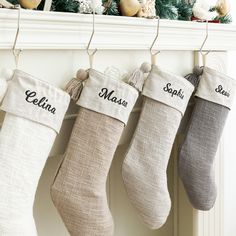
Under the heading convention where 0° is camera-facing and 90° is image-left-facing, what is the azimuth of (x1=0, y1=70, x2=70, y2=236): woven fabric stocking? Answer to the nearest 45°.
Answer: approximately 0°

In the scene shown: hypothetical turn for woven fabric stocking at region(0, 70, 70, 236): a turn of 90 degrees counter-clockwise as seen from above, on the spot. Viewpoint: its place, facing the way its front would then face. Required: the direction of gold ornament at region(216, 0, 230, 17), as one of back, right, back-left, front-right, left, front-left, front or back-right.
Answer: front-left

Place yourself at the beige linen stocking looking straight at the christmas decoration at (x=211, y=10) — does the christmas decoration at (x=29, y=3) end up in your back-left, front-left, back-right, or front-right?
back-left
